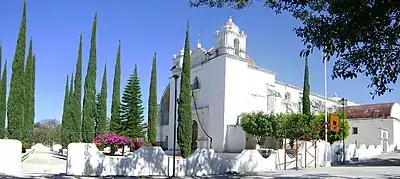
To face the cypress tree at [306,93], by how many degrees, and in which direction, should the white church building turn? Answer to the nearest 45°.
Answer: approximately 90° to its left

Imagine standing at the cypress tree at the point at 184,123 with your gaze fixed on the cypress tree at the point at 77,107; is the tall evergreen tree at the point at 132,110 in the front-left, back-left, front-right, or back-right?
front-right

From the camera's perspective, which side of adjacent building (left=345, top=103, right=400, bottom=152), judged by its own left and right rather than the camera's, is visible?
front

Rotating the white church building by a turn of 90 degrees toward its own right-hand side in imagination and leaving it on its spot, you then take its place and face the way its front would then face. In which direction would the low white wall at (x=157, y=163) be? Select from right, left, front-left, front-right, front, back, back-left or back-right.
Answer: back-left

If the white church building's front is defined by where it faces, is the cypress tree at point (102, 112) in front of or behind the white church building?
in front

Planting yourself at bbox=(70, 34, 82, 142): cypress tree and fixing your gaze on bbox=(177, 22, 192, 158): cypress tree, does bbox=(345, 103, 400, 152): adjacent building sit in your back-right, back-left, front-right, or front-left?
front-left

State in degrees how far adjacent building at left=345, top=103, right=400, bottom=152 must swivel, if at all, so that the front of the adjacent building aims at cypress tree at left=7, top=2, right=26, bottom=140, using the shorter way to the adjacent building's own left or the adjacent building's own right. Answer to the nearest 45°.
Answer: approximately 45° to the adjacent building's own right

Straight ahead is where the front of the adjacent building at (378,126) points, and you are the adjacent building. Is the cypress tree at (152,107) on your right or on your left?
on your right

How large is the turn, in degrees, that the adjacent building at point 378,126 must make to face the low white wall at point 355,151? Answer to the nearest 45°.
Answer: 0° — it already faces it

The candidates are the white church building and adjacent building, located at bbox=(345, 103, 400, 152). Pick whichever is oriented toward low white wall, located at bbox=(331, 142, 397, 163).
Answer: the adjacent building

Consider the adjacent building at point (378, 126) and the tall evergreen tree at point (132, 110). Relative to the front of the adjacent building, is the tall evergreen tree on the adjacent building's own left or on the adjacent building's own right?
on the adjacent building's own right

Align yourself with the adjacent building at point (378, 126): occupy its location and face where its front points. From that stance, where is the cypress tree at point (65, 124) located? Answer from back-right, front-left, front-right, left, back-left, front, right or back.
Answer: front-right

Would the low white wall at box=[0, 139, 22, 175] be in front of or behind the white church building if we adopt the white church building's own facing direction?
in front

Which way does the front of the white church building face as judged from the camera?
facing the viewer and to the left of the viewer

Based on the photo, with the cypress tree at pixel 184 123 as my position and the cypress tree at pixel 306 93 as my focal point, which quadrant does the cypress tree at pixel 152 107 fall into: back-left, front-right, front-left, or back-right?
front-left
